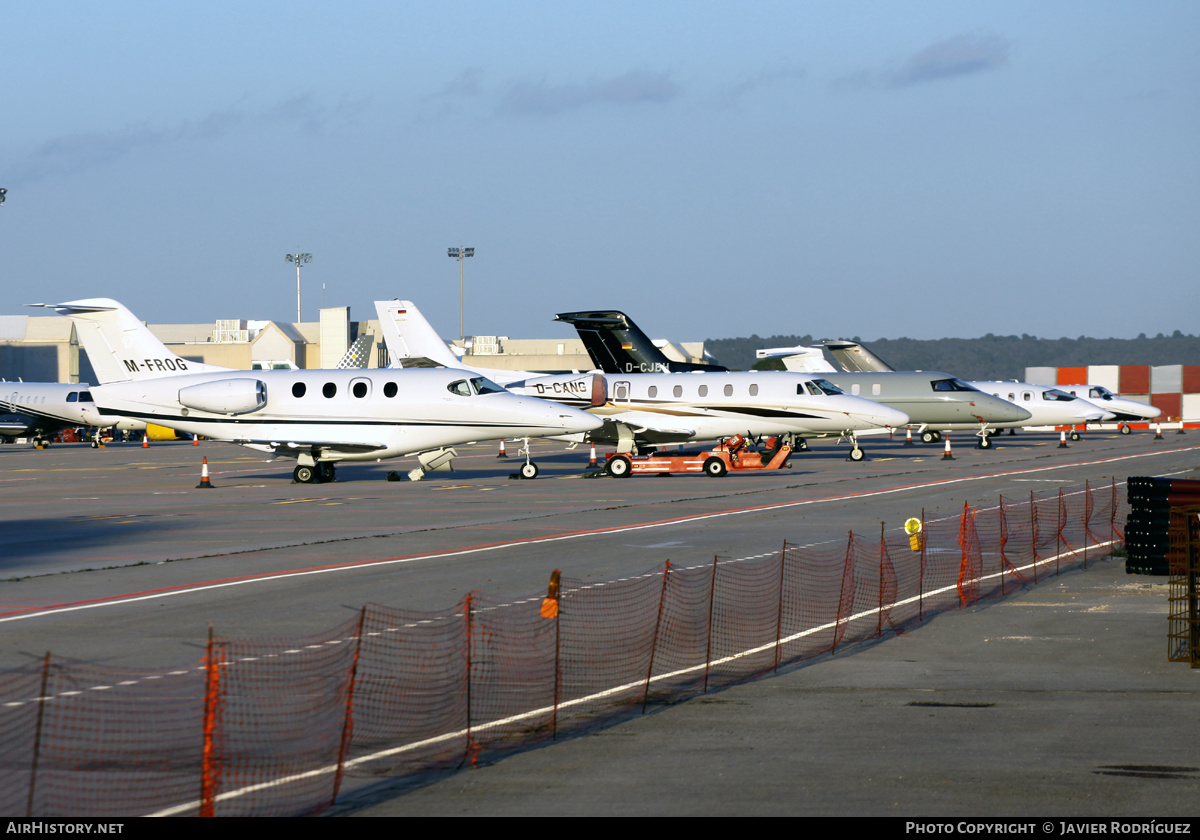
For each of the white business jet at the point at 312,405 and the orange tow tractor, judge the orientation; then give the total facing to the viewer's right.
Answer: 1

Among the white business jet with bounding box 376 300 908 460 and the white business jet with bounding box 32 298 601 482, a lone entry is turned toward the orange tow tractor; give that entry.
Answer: the white business jet with bounding box 32 298 601 482

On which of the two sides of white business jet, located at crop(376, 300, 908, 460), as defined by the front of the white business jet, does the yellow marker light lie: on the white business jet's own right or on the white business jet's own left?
on the white business jet's own right

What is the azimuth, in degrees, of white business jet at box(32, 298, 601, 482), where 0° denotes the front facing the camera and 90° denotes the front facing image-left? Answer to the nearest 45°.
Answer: approximately 270°

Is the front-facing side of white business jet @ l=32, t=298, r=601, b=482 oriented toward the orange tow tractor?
yes

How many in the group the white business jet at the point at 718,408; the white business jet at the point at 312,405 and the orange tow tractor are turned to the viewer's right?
2

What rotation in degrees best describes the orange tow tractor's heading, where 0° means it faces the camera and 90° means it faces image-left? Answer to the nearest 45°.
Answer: approximately 90°

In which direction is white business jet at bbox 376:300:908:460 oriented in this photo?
to the viewer's right

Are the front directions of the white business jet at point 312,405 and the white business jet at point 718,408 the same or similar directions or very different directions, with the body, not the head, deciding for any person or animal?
same or similar directions

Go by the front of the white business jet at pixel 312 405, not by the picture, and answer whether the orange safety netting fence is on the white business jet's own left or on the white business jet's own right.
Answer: on the white business jet's own right

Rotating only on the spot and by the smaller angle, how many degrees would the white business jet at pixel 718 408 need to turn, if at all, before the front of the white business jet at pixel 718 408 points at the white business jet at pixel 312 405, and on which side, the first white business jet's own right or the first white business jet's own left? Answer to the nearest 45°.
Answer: approximately 135° to the first white business jet's own right

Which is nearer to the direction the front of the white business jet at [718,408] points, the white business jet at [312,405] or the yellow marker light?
the yellow marker light
